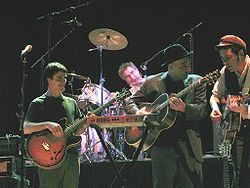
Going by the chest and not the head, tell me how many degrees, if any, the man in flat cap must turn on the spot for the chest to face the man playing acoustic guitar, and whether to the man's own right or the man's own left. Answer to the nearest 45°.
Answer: approximately 45° to the man's own right

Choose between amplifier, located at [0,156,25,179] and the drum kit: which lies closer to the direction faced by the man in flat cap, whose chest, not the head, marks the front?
the amplifier

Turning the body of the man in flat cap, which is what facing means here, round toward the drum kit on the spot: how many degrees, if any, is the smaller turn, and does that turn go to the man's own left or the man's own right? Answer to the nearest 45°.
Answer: approximately 90° to the man's own right

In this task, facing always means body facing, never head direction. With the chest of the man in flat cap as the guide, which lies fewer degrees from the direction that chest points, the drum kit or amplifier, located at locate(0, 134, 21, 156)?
the amplifier

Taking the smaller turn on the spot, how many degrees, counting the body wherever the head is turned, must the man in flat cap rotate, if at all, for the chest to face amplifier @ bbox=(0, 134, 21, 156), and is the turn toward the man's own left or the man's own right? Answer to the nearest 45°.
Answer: approximately 45° to the man's own right

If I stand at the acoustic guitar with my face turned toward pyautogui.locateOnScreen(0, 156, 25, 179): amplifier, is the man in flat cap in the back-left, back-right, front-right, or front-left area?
back-right

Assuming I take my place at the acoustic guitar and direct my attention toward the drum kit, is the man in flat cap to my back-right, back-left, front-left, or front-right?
back-right

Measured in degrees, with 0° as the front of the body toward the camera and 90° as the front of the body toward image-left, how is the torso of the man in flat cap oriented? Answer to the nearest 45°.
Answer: approximately 45°
